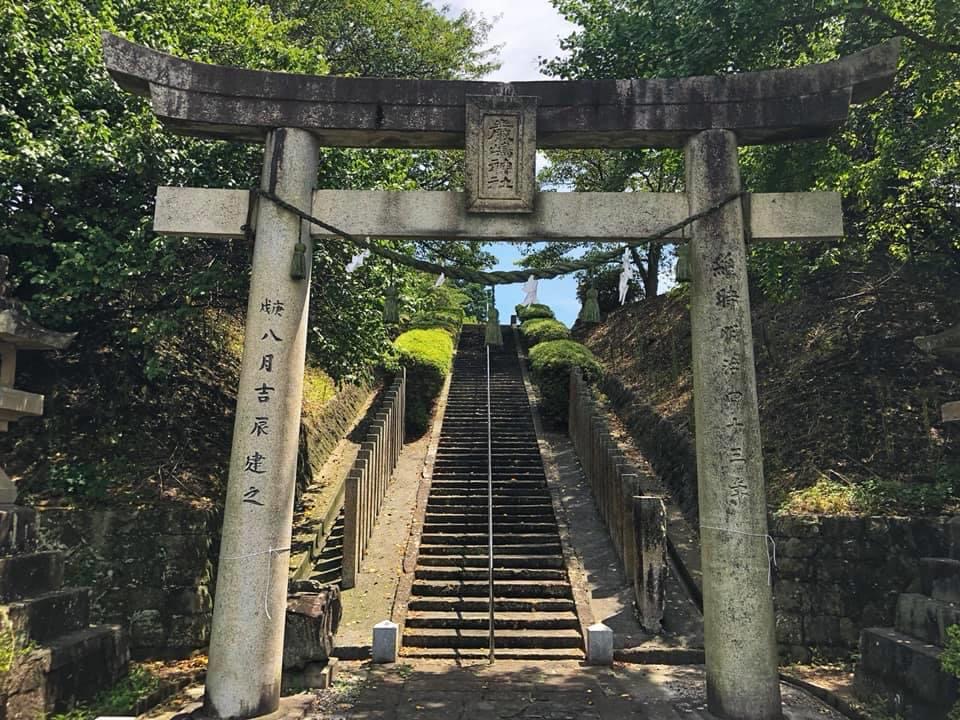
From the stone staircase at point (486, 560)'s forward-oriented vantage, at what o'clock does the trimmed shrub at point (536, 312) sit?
The trimmed shrub is roughly at 6 o'clock from the stone staircase.

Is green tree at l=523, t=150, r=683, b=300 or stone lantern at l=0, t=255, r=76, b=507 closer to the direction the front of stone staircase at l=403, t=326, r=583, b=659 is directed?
the stone lantern

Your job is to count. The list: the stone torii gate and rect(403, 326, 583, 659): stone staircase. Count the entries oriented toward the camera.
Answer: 2

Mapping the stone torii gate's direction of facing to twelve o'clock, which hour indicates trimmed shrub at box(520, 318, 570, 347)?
The trimmed shrub is roughly at 6 o'clock from the stone torii gate.

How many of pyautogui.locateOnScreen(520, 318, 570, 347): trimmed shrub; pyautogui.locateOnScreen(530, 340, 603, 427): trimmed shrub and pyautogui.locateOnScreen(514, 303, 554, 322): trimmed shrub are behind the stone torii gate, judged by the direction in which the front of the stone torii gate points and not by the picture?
3

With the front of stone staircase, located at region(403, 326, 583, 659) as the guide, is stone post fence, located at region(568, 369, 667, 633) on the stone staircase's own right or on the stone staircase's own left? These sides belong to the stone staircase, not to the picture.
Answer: on the stone staircase's own left

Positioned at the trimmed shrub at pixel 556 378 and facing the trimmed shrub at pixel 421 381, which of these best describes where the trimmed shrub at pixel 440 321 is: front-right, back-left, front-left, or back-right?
front-right

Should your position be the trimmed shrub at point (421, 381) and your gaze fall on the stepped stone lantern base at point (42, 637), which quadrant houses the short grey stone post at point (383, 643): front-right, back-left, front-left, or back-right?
front-left

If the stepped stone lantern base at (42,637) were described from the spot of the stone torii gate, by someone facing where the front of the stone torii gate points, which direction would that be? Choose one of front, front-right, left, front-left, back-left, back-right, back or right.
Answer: right

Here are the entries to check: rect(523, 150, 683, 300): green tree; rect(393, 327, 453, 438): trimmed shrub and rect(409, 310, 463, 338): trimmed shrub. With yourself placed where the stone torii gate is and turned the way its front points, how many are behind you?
3

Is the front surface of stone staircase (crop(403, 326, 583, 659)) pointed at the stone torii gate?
yes

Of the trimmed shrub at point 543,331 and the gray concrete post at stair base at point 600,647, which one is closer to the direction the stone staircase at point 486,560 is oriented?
the gray concrete post at stair base

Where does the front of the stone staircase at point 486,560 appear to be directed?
toward the camera

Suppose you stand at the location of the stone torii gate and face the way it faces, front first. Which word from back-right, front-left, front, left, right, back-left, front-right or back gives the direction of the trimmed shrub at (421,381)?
back

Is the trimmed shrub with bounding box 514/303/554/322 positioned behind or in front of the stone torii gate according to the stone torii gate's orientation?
behind
